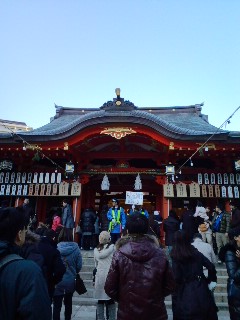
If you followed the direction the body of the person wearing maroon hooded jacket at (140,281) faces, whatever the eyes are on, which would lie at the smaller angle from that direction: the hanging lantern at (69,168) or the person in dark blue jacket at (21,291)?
the hanging lantern

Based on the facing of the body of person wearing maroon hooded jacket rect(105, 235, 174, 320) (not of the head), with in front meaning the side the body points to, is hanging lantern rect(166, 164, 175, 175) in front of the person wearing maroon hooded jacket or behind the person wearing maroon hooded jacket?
in front

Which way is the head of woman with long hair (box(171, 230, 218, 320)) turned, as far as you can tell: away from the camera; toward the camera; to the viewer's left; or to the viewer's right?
away from the camera

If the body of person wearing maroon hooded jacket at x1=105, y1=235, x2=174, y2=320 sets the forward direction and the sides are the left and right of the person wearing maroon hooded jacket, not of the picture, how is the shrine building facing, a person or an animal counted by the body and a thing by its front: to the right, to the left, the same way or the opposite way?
the opposite way

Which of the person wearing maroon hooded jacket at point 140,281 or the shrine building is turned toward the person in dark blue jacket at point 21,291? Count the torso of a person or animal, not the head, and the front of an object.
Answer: the shrine building

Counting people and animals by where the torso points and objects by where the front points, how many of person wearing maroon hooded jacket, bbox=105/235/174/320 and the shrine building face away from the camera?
1

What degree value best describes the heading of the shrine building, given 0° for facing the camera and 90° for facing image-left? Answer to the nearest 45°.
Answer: approximately 0°

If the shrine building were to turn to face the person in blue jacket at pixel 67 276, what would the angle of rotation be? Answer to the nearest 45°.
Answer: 0° — it already faces them

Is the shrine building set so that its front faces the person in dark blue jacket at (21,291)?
yes

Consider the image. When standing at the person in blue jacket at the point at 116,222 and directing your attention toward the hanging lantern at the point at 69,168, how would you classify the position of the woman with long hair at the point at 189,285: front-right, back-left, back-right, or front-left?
back-left

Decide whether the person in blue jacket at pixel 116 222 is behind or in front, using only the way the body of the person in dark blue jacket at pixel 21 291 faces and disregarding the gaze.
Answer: in front

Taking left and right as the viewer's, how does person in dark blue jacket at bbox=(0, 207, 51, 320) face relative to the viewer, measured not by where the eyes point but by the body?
facing away from the viewer and to the right of the viewer

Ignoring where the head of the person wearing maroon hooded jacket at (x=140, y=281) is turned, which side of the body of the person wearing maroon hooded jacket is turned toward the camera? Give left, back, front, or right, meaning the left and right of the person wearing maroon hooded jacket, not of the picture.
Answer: back
